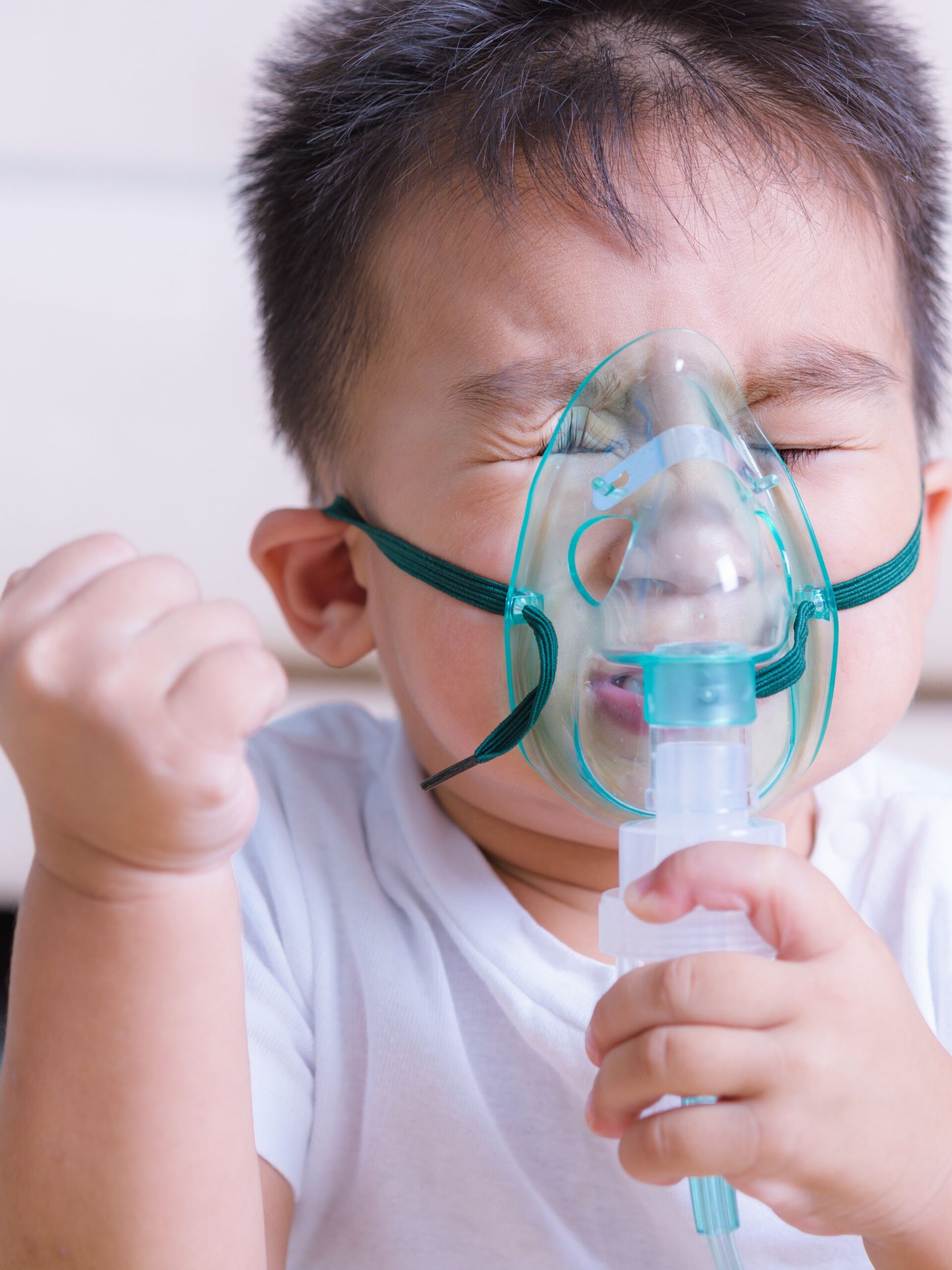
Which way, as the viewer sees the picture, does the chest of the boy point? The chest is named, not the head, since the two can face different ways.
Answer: toward the camera
